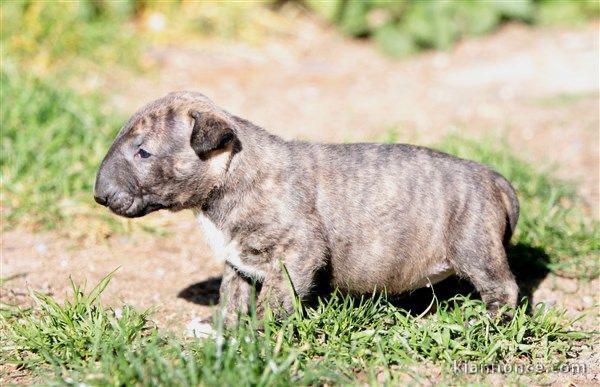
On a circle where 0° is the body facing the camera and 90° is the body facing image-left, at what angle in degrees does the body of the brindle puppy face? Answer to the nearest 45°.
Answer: approximately 90°
